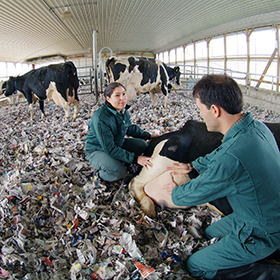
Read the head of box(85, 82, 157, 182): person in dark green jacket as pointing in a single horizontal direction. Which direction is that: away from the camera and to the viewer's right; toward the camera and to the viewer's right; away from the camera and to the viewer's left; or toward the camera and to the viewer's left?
toward the camera and to the viewer's right

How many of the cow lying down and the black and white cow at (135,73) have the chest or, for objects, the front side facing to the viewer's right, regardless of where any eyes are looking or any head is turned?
2

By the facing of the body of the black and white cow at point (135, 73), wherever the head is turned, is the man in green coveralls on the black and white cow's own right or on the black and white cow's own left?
on the black and white cow's own right

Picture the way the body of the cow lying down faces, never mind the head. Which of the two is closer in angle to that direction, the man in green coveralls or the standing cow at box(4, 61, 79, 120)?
the man in green coveralls

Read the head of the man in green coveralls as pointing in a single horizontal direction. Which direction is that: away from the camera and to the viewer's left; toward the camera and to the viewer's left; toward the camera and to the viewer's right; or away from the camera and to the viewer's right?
away from the camera and to the viewer's left

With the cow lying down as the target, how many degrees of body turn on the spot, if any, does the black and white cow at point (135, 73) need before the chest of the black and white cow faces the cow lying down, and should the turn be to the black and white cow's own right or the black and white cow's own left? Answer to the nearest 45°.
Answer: approximately 90° to the black and white cow's own right
